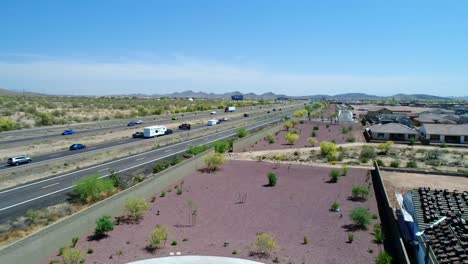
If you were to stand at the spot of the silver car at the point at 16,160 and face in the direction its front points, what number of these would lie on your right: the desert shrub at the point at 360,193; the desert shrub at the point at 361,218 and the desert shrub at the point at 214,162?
3

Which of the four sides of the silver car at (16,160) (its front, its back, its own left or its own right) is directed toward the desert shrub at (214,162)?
right

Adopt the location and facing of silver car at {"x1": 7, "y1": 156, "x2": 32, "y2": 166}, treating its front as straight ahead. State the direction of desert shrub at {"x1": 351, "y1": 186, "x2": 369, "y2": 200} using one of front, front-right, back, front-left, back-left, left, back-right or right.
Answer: right

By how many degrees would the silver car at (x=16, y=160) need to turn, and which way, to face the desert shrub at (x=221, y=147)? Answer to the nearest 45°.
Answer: approximately 45° to its right

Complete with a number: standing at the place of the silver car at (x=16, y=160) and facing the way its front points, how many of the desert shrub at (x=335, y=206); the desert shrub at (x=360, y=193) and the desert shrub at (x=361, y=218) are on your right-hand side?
3

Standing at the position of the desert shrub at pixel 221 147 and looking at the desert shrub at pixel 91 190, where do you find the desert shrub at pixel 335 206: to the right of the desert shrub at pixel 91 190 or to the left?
left

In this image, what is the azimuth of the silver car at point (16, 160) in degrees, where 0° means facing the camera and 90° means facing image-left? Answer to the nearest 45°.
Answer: approximately 225°

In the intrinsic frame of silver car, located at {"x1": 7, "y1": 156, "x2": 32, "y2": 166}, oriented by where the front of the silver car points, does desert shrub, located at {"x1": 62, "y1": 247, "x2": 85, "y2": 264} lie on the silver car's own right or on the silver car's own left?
on the silver car's own right

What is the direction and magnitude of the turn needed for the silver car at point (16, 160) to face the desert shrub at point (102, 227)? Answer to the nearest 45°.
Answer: approximately 135° to its right

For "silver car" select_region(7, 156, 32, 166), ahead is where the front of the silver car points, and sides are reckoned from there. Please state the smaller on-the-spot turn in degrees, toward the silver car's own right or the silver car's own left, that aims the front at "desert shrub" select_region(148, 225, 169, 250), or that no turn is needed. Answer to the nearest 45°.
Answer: approximately 135° to the silver car's own right

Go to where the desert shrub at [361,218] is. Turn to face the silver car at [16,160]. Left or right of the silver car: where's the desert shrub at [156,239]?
left

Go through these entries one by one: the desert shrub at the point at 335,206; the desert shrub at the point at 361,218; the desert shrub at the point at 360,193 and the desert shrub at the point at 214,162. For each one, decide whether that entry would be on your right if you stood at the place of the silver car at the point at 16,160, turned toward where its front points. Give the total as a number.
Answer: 4

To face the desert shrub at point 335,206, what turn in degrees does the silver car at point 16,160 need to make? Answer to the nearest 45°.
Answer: approximately 90° to its right
